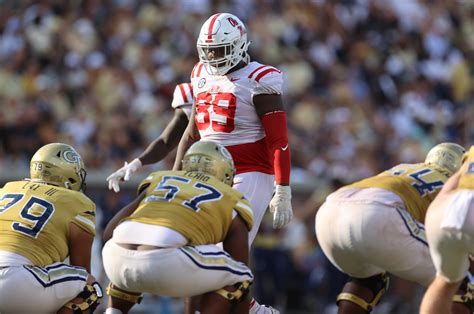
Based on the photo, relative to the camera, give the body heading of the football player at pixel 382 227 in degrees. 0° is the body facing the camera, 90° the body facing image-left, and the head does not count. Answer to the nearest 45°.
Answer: approximately 225°

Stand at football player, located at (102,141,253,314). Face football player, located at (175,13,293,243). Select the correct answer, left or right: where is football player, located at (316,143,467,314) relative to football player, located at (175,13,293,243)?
right

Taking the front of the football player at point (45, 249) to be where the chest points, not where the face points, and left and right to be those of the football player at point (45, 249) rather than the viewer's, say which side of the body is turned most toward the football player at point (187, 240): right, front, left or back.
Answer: right

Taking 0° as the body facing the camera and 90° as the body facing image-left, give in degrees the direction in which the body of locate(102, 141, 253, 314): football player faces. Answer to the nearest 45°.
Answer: approximately 225°

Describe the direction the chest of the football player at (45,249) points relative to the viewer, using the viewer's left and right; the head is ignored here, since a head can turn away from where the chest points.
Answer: facing away from the viewer and to the right of the viewer

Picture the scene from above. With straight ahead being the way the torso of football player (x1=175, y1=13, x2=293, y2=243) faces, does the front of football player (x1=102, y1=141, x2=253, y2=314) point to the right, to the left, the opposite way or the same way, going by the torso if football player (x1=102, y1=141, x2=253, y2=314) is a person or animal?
the opposite way

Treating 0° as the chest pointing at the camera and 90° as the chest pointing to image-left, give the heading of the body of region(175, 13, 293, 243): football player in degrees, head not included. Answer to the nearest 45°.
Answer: approximately 45°

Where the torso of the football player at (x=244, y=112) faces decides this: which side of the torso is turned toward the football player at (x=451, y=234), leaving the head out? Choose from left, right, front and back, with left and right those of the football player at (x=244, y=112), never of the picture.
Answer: left

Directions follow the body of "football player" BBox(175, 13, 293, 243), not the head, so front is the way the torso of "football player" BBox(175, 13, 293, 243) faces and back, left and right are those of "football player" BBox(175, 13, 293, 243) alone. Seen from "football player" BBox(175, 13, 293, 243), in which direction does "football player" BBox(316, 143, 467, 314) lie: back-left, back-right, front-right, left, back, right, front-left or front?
left

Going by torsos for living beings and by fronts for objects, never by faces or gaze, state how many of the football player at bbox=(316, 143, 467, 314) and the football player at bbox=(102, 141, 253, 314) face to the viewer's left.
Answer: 0

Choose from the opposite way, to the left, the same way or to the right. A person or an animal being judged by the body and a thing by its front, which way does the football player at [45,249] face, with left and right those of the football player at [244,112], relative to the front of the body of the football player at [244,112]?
the opposite way

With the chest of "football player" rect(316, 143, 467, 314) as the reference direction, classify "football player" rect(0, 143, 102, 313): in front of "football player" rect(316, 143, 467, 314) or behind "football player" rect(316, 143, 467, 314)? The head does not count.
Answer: behind

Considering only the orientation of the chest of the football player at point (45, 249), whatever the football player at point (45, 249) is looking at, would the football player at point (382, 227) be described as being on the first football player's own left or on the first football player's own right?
on the first football player's own right
